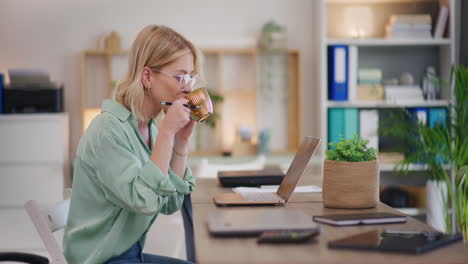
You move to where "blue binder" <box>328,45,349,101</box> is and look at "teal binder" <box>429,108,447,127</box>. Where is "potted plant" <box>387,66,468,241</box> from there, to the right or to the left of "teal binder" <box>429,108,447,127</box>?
right

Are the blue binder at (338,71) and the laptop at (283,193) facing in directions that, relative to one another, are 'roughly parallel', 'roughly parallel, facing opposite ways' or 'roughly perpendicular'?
roughly perpendicular

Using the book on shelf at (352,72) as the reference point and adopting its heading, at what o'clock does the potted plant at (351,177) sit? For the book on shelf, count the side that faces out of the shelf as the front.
The potted plant is roughly at 12 o'clock from the book on shelf.

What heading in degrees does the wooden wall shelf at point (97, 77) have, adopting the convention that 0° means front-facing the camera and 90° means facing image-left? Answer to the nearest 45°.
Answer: approximately 0°

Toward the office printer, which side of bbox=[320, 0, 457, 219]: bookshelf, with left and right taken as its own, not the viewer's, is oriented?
right

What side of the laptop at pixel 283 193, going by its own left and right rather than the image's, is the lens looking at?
left

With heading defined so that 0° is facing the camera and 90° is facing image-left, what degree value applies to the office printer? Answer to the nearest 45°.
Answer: approximately 0°

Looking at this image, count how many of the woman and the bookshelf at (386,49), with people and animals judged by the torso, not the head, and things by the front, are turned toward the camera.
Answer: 1

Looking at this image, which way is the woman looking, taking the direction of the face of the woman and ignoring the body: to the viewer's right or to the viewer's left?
to the viewer's right

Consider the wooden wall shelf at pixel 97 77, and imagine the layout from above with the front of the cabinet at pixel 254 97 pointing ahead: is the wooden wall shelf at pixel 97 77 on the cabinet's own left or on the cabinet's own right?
on the cabinet's own right

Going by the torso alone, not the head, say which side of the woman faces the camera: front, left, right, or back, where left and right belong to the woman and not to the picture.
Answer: right
